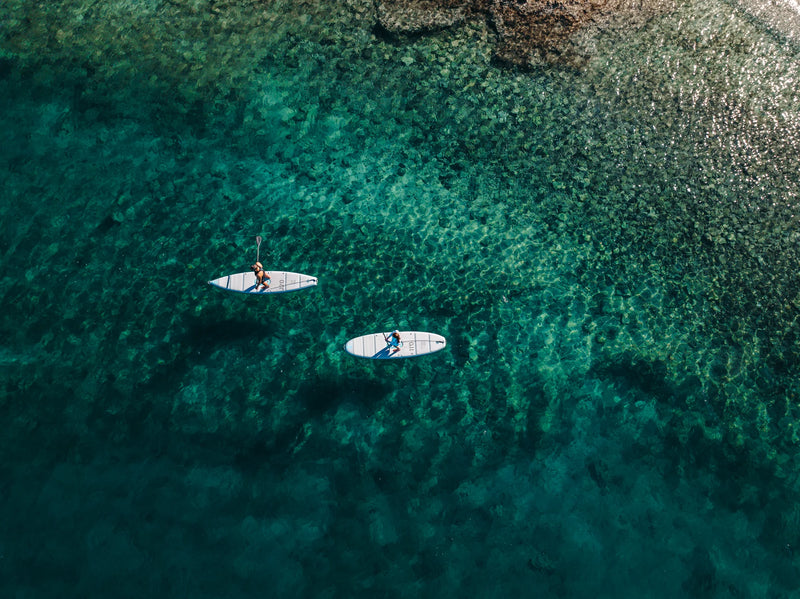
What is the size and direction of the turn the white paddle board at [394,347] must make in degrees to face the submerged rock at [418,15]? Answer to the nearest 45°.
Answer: approximately 90° to its right

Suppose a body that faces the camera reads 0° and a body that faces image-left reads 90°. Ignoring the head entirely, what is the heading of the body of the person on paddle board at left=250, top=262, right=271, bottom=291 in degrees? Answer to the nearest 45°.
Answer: approximately 90°

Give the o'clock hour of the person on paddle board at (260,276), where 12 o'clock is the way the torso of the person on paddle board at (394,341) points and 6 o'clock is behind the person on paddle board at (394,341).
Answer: the person on paddle board at (260,276) is roughly at 1 o'clock from the person on paddle board at (394,341).

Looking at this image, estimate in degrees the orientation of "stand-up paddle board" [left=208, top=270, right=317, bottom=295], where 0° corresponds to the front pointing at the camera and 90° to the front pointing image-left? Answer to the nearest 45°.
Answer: approximately 90°

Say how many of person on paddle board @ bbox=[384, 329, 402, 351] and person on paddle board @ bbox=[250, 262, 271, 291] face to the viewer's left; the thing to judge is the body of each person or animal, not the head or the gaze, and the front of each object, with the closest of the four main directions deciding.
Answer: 2

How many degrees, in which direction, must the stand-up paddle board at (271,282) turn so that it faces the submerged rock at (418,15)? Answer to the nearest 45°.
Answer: approximately 135° to its right

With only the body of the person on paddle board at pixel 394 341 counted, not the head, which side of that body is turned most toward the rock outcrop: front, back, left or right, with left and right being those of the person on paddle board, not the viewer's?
right

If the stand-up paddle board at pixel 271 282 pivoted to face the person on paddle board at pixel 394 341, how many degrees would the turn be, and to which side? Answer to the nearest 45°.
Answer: approximately 135° to its left

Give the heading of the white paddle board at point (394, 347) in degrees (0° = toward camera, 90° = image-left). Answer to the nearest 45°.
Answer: approximately 90°

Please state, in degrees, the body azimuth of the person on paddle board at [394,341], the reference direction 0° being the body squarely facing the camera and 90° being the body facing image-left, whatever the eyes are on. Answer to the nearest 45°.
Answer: approximately 90°
